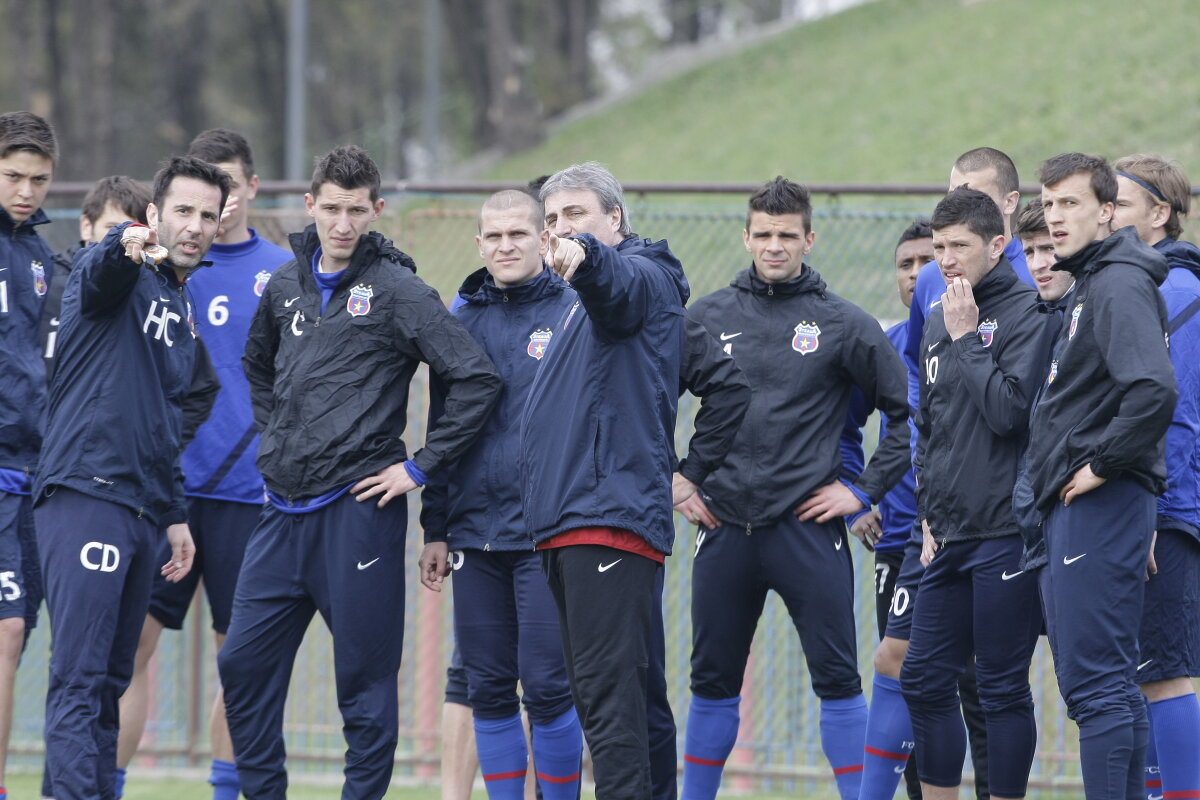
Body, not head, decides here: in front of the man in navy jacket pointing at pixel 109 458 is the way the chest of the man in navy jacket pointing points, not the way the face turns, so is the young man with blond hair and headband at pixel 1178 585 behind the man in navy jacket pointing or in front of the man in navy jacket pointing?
in front

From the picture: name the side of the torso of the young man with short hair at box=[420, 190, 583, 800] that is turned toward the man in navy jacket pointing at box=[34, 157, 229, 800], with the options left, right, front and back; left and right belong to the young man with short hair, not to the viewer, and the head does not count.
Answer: right

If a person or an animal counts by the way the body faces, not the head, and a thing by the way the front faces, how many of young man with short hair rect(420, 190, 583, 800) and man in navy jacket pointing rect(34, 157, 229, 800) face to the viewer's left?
0

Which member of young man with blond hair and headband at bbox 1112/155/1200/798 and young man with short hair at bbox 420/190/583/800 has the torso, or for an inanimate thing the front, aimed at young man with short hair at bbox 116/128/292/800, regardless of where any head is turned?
young man with blond hair and headband at bbox 1112/155/1200/798

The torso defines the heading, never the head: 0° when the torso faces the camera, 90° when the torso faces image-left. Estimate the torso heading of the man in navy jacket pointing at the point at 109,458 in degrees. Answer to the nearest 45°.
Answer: approximately 315°

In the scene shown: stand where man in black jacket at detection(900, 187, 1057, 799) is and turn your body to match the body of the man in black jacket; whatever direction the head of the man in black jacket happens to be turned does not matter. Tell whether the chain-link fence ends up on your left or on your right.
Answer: on your right

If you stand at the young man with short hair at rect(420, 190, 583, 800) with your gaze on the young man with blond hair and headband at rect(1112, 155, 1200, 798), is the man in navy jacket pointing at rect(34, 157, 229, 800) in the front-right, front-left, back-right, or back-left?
back-right

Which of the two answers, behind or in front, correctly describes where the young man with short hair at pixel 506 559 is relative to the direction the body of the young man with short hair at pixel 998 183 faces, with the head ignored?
in front

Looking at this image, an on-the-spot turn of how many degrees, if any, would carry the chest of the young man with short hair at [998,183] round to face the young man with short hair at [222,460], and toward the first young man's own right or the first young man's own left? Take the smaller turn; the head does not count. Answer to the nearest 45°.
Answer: approximately 45° to the first young man's own right
